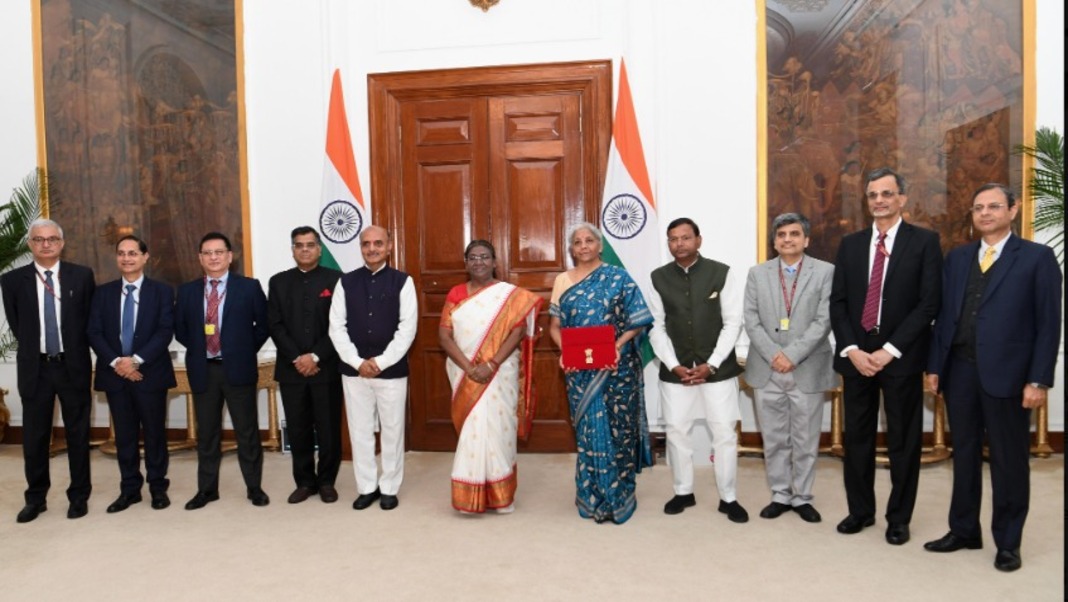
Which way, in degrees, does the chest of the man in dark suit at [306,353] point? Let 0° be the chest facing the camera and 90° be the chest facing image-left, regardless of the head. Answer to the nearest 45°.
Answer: approximately 0°

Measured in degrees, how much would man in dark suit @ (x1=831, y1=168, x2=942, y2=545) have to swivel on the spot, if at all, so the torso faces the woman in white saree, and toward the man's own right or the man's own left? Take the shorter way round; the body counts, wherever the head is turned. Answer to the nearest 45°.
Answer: approximately 45° to the man's own right

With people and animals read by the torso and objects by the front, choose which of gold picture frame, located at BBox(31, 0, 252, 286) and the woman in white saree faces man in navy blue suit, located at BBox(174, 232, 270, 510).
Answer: the gold picture frame

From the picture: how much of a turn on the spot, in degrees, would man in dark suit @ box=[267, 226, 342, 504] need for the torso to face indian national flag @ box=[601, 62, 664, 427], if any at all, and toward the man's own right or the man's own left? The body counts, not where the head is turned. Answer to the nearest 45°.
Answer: approximately 90° to the man's own left

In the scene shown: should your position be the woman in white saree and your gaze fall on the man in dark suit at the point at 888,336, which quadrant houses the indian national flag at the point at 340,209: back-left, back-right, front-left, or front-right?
back-left

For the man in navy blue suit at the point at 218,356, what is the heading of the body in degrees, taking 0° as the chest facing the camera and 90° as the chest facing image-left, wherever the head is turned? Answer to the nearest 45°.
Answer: approximately 0°
